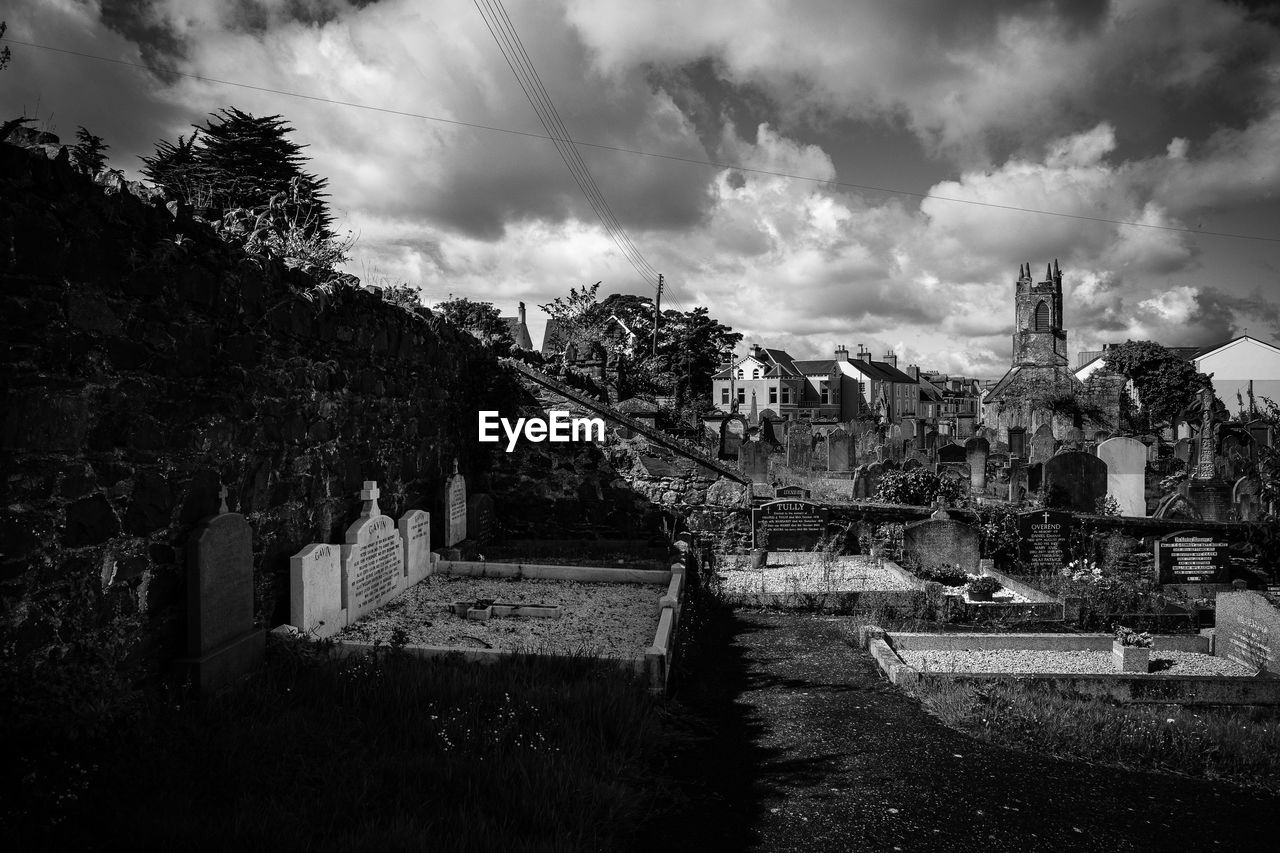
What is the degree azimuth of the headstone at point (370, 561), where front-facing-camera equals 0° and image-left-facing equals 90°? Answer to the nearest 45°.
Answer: approximately 315°

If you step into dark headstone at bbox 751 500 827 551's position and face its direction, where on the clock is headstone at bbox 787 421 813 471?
The headstone is roughly at 6 o'clock from the dark headstone.

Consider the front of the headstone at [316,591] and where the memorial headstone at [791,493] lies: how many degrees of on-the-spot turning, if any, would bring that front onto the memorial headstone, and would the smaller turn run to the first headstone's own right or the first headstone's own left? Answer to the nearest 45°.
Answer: approximately 90° to the first headstone's own left

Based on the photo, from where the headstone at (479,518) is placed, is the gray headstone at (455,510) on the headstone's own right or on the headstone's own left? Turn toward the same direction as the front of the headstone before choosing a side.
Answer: on the headstone's own right

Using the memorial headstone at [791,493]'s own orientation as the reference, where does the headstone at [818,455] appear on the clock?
The headstone is roughly at 6 o'clock from the memorial headstone.

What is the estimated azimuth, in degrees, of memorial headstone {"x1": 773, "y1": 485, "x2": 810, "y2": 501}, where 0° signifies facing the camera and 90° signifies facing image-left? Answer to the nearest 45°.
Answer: approximately 0°

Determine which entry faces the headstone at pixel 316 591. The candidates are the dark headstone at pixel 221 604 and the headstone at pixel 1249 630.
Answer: the headstone at pixel 1249 630

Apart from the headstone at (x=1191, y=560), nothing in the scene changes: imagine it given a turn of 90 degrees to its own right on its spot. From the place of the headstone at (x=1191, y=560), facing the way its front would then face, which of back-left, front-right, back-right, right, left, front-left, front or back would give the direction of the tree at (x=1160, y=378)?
right

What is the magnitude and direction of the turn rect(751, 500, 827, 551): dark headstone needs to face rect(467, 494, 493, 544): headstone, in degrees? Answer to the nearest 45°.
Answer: approximately 90° to its right

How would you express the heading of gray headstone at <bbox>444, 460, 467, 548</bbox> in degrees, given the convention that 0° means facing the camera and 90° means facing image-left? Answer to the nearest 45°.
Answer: approximately 315°

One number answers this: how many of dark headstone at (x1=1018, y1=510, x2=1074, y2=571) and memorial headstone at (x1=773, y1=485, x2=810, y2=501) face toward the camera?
2

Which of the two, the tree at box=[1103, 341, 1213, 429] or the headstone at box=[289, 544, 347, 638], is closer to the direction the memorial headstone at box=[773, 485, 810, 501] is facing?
the headstone

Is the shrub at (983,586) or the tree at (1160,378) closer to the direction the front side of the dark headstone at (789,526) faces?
the shrub
